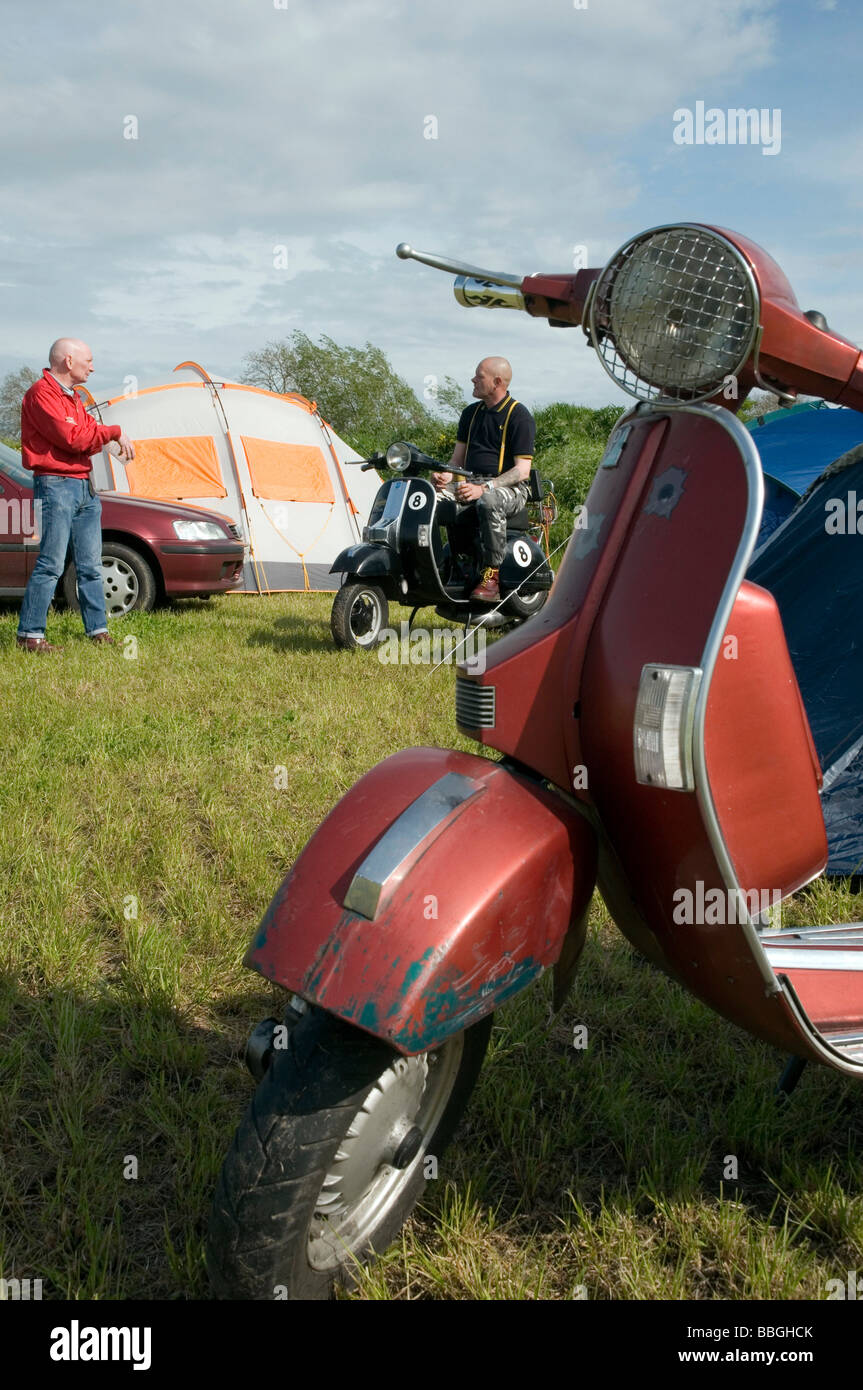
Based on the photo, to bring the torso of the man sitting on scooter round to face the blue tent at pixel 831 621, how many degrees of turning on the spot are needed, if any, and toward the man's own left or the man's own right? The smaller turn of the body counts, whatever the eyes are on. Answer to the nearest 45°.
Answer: approximately 45° to the man's own left

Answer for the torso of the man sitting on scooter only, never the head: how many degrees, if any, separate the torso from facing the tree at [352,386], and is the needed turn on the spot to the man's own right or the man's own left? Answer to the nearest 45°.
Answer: approximately 135° to the man's own right

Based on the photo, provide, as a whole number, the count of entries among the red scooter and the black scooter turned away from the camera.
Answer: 0

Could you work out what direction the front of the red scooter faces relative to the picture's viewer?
facing the viewer and to the left of the viewer

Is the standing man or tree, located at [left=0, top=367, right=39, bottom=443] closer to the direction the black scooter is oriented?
the standing man

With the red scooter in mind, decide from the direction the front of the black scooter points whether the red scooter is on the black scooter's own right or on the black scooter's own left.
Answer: on the black scooter's own left

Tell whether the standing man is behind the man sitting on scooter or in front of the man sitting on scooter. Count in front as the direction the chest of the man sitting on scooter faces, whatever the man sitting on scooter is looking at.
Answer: in front

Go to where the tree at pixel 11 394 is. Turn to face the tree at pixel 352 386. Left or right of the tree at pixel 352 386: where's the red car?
right

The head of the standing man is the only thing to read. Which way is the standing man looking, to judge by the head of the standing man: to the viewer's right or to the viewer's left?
to the viewer's right

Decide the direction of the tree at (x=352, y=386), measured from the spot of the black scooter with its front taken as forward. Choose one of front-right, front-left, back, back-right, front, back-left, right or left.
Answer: back-right

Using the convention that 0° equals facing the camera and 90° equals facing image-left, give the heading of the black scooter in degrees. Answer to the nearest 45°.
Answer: approximately 45°

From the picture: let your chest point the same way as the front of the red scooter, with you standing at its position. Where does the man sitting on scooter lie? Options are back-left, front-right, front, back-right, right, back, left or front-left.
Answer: back-right

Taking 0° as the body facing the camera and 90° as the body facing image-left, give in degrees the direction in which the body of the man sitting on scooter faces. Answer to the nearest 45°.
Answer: approximately 45°
